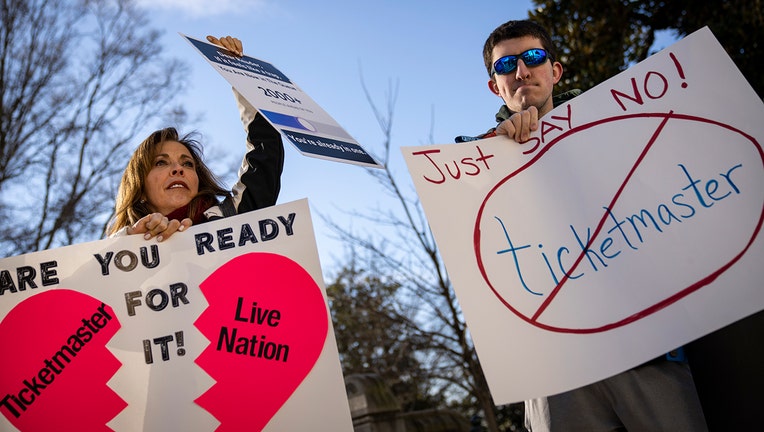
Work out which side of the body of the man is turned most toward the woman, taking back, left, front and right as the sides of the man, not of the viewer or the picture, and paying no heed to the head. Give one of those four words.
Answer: right

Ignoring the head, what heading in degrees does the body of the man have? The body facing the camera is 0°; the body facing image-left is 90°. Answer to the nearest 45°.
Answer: approximately 0°
